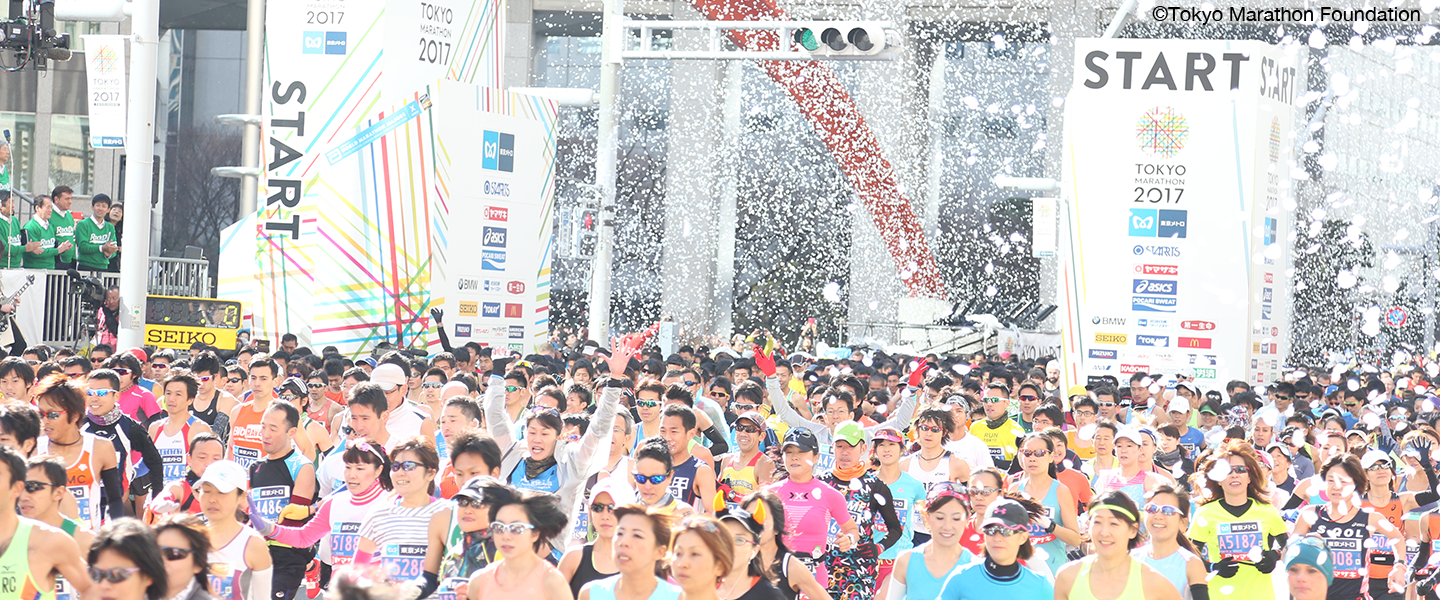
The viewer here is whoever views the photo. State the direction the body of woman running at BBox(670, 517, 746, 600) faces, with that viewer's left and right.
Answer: facing the viewer and to the left of the viewer

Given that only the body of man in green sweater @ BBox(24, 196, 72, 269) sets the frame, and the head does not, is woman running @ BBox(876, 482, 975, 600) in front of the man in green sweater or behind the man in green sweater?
in front

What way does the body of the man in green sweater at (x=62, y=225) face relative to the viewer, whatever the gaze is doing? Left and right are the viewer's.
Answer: facing the viewer and to the right of the viewer

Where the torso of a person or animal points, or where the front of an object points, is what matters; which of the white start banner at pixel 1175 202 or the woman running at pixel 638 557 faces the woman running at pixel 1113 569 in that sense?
the white start banner

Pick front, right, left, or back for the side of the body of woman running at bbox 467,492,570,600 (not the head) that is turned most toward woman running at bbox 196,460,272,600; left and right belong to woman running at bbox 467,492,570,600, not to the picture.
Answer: right

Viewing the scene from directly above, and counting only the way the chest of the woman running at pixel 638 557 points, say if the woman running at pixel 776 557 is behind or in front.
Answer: behind

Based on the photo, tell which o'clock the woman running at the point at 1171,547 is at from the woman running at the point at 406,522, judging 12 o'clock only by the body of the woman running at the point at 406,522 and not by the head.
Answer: the woman running at the point at 1171,547 is roughly at 8 o'clock from the woman running at the point at 406,522.

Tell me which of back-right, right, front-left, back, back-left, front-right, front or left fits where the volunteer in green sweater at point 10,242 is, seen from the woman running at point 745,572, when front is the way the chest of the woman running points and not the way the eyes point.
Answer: right

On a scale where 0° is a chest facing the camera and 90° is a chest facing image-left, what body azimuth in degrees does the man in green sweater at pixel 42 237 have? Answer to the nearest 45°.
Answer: approximately 315°

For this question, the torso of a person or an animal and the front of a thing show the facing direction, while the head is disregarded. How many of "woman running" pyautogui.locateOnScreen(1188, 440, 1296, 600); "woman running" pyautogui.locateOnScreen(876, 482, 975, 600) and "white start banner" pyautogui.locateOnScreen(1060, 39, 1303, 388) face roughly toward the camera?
3

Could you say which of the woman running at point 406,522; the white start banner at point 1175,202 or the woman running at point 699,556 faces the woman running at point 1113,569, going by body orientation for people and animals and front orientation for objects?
the white start banner

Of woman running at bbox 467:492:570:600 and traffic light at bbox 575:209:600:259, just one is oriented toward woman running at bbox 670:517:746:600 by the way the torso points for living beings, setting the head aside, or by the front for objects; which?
the traffic light

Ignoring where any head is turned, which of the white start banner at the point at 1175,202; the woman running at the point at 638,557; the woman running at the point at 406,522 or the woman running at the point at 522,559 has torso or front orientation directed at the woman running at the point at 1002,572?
the white start banner

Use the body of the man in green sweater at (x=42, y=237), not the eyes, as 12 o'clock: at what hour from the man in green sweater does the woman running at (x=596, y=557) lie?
The woman running is roughly at 1 o'clock from the man in green sweater.

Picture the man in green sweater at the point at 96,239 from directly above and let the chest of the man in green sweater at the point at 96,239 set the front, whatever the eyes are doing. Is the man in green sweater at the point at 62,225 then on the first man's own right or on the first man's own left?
on the first man's own right
